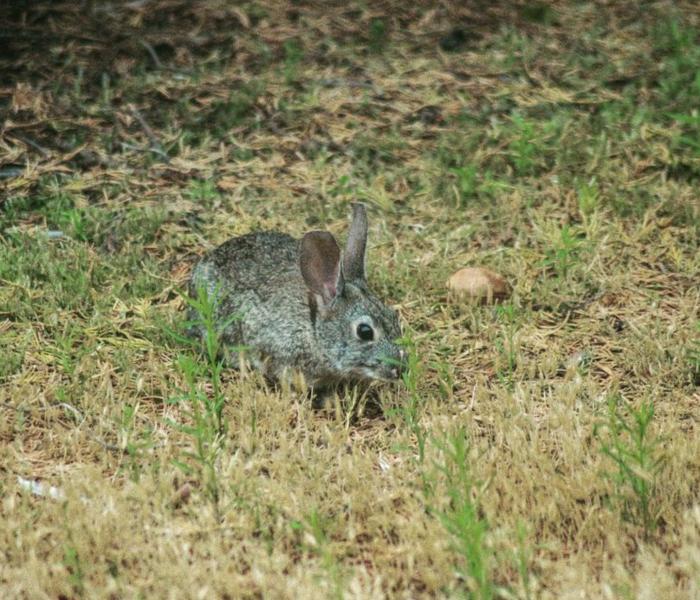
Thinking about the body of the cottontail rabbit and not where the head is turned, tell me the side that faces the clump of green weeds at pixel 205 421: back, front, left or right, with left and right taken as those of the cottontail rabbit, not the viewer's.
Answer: right

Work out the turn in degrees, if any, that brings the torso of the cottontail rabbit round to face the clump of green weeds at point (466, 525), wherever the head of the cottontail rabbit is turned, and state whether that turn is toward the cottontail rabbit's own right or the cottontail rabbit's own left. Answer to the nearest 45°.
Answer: approximately 45° to the cottontail rabbit's own right

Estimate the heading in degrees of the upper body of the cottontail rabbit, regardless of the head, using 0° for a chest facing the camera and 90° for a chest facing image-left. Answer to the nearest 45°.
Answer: approximately 315°

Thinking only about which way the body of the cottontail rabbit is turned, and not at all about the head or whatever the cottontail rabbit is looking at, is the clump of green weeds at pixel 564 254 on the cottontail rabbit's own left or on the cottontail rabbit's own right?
on the cottontail rabbit's own left

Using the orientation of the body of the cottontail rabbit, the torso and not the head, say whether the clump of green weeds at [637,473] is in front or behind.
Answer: in front
